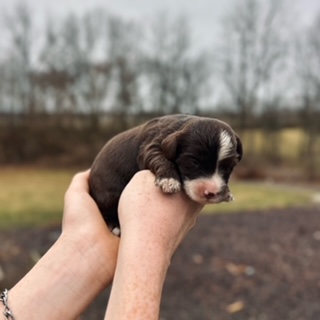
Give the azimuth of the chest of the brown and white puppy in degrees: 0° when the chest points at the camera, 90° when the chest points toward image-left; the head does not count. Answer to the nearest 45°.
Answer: approximately 315°

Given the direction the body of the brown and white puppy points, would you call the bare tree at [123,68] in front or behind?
behind
